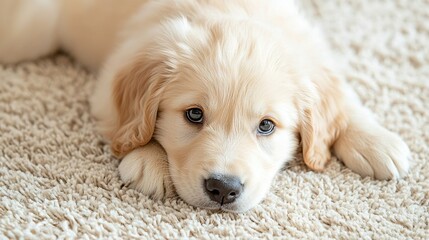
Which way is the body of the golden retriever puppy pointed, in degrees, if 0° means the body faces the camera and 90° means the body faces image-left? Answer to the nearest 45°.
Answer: approximately 315°
